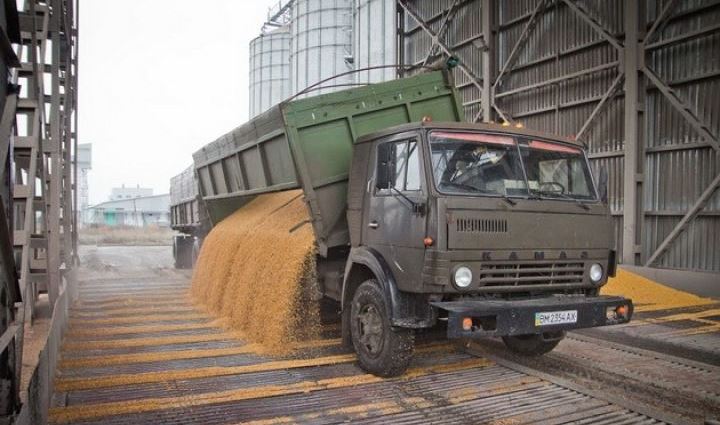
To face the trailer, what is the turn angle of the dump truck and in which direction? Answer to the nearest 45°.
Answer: approximately 180°

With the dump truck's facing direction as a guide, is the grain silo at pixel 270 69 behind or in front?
behind

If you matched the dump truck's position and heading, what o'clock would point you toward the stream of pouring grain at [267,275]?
The stream of pouring grain is roughly at 4 o'clock from the dump truck.

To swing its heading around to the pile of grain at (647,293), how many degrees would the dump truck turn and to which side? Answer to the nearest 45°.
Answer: approximately 90° to its left

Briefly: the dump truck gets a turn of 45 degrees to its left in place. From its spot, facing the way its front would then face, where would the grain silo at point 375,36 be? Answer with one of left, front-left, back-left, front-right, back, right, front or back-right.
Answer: left

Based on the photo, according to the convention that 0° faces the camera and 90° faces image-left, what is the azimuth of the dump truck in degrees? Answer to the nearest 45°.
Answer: approximately 315°

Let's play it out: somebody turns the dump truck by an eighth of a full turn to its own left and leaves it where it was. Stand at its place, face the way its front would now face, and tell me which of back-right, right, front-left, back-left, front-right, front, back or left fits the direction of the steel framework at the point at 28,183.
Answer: back

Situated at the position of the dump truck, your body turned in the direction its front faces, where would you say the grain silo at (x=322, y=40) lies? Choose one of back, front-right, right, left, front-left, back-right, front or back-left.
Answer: back-left
